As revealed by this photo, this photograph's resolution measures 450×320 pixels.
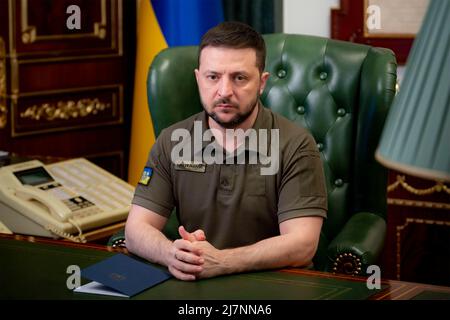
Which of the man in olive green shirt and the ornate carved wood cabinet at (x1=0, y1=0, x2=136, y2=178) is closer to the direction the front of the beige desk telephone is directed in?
the man in olive green shirt

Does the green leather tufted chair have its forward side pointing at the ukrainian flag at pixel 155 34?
no

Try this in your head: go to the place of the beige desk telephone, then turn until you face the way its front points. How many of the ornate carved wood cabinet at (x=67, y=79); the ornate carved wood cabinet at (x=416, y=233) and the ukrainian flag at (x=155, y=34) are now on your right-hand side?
0

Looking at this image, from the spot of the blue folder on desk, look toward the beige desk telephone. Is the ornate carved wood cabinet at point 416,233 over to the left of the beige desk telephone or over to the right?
right

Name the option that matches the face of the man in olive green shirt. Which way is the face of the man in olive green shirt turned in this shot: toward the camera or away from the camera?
toward the camera

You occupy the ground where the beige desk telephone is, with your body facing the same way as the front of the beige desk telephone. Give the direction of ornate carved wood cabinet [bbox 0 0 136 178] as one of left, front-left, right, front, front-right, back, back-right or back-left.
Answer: back-left

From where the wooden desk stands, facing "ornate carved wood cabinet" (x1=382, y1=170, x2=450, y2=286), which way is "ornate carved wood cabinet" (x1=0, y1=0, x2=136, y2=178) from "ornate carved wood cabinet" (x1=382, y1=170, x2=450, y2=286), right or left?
left

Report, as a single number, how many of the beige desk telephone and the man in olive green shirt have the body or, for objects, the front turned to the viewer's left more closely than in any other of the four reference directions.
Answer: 0

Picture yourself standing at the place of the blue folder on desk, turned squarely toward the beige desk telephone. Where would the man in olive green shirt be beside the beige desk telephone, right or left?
right

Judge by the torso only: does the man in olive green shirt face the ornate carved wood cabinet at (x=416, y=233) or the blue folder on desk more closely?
the blue folder on desk

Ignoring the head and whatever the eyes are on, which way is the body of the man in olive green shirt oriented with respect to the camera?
toward the camera

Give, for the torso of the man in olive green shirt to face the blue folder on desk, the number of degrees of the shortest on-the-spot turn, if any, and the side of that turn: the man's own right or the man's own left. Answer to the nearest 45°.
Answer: approximately 45° to the man's own right

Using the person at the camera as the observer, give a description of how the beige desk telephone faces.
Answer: facing the viewer and to the right of the viewer

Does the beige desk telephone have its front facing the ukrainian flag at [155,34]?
no

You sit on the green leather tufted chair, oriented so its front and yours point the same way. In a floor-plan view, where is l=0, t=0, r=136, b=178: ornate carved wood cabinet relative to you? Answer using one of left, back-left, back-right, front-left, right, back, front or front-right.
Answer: right

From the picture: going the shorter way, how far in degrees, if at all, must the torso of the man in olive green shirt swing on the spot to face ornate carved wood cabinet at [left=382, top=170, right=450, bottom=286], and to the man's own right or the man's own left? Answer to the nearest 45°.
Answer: approximately 135° to the man's own left

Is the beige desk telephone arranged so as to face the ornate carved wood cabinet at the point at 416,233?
no

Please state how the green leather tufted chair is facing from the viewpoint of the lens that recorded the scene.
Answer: facing the viewer and to the left of the viewer

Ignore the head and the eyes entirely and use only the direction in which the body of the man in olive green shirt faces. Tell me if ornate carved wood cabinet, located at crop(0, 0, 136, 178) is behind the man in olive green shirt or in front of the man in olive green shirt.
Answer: behind
